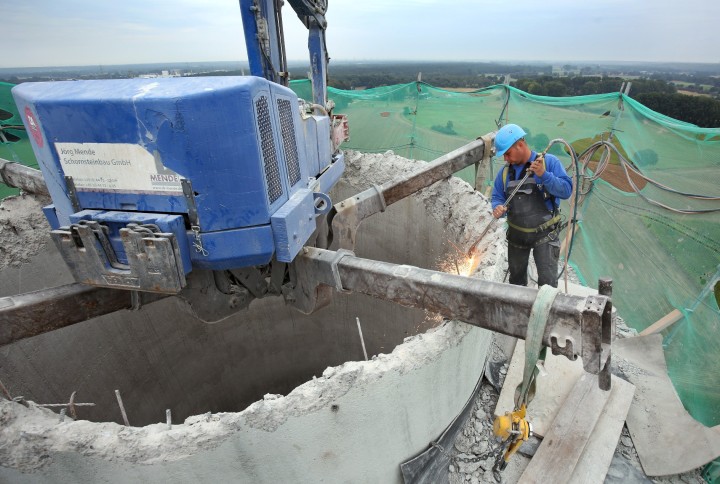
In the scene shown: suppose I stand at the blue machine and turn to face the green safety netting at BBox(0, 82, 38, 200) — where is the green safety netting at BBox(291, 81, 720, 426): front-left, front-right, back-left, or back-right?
back-right

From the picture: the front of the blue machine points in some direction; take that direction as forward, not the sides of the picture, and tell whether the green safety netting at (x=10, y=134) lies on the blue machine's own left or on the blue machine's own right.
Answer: on the blue machine's own left

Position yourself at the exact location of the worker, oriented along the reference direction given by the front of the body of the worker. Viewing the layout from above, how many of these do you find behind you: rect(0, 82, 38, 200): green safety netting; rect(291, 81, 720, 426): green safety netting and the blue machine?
1

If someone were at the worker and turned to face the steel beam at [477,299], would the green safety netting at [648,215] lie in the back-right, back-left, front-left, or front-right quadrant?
back-left

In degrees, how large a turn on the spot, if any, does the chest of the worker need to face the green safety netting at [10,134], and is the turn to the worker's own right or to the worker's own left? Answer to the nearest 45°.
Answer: approximately 45° to the worker's own right

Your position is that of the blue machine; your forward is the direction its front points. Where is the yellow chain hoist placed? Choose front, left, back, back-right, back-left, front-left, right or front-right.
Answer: right

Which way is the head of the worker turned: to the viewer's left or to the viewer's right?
to the viewer's left

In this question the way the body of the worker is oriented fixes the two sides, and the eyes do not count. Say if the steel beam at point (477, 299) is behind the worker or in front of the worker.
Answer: in front
